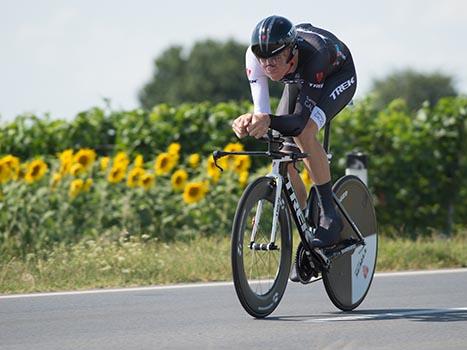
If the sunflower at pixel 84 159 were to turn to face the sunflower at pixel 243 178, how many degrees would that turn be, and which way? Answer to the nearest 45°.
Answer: approximately 90° to its left

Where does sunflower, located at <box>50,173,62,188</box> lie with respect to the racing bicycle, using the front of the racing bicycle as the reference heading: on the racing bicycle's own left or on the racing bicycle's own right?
on the racing bicycle's own right

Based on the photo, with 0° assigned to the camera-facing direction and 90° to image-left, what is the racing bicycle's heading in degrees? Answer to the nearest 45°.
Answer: approximately 45°

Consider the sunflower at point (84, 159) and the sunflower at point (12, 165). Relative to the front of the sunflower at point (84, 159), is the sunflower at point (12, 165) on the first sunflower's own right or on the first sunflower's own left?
on the first sunflower's own right

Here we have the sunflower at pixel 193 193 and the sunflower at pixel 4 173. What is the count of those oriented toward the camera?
2
